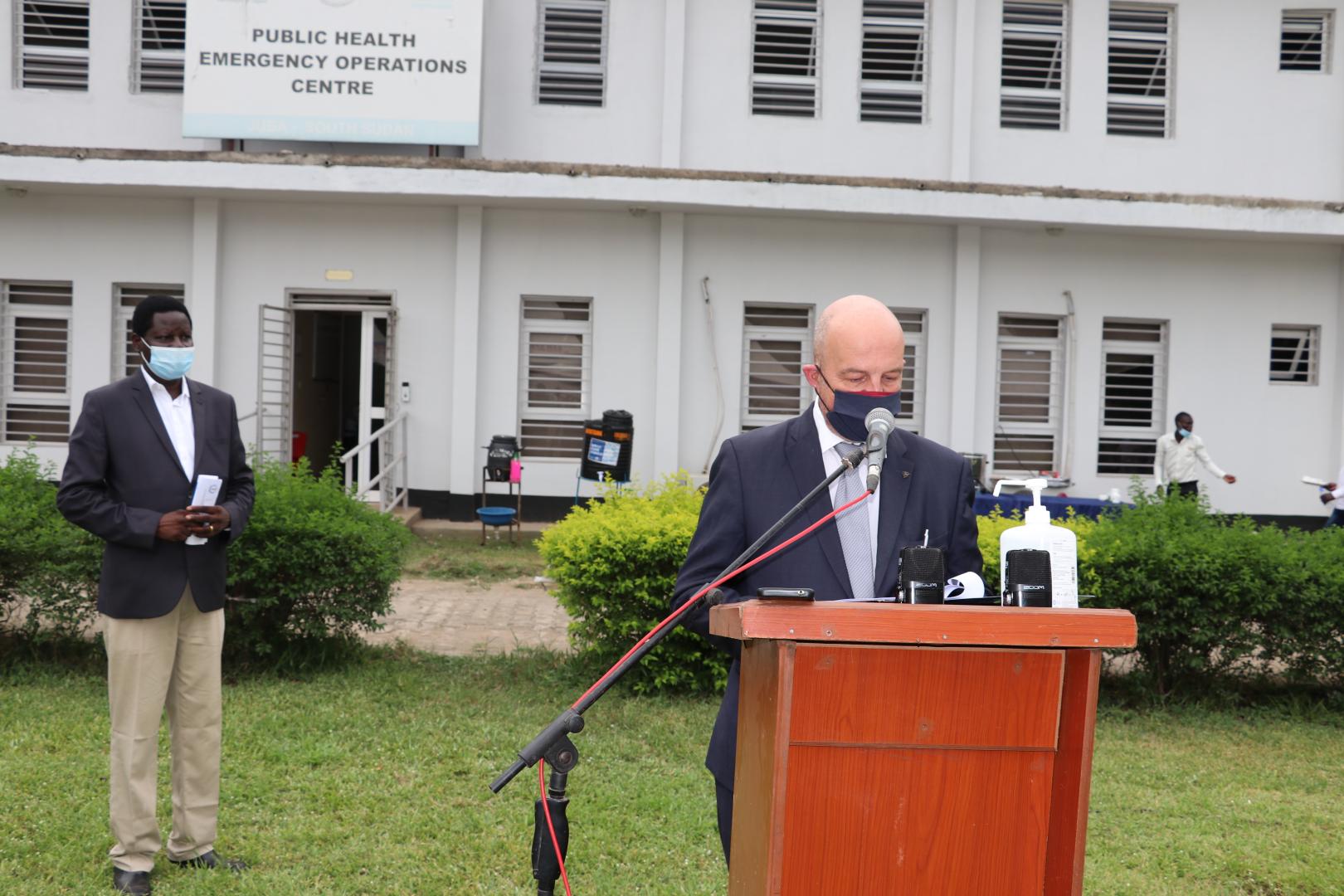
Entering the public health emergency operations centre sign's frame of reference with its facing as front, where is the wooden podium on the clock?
The wooden podium is roughly at 12 o'clock from the public health emergency operations centre sign.

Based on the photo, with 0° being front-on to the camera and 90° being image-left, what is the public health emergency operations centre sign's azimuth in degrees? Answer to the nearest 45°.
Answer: approximately 0°

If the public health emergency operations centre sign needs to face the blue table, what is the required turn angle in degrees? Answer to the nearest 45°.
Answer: approximately 45° to its left

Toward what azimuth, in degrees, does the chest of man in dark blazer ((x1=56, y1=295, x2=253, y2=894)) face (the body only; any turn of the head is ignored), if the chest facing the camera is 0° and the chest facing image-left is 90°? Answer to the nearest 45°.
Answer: approximately 315°

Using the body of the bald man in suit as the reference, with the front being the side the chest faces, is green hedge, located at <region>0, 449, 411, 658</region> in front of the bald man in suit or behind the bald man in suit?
behind

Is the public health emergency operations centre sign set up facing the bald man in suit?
yes

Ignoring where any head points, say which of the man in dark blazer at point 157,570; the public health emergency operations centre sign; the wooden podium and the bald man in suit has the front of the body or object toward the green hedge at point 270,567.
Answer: the public health emergency operations centre sign
